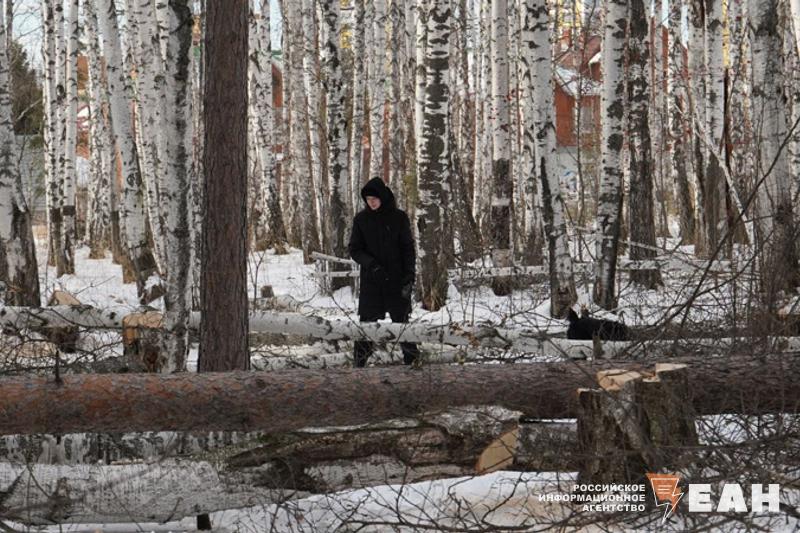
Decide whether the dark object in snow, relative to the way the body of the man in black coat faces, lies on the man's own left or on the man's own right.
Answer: on the man's own left

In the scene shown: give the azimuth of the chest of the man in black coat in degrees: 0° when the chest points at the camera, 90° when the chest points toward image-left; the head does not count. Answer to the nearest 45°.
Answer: approximately 45°

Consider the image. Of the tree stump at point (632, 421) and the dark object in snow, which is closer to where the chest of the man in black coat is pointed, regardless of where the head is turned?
the tree stump

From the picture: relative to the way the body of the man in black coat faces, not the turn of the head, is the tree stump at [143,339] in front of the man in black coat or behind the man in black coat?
in front

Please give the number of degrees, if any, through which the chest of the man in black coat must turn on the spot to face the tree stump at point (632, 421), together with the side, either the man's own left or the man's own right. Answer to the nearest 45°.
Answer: approximately 45° to the man's own left
